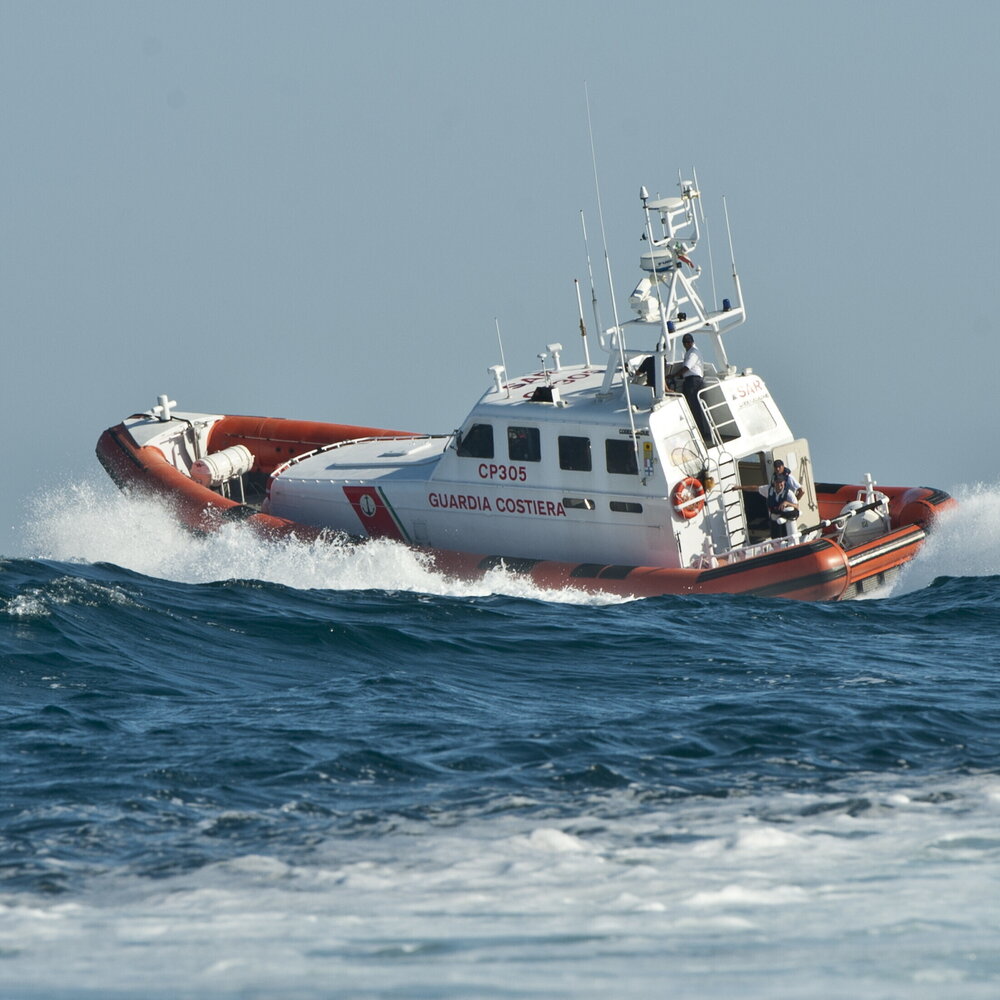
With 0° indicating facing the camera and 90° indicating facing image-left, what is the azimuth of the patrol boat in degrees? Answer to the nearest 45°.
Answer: approximately 135°
